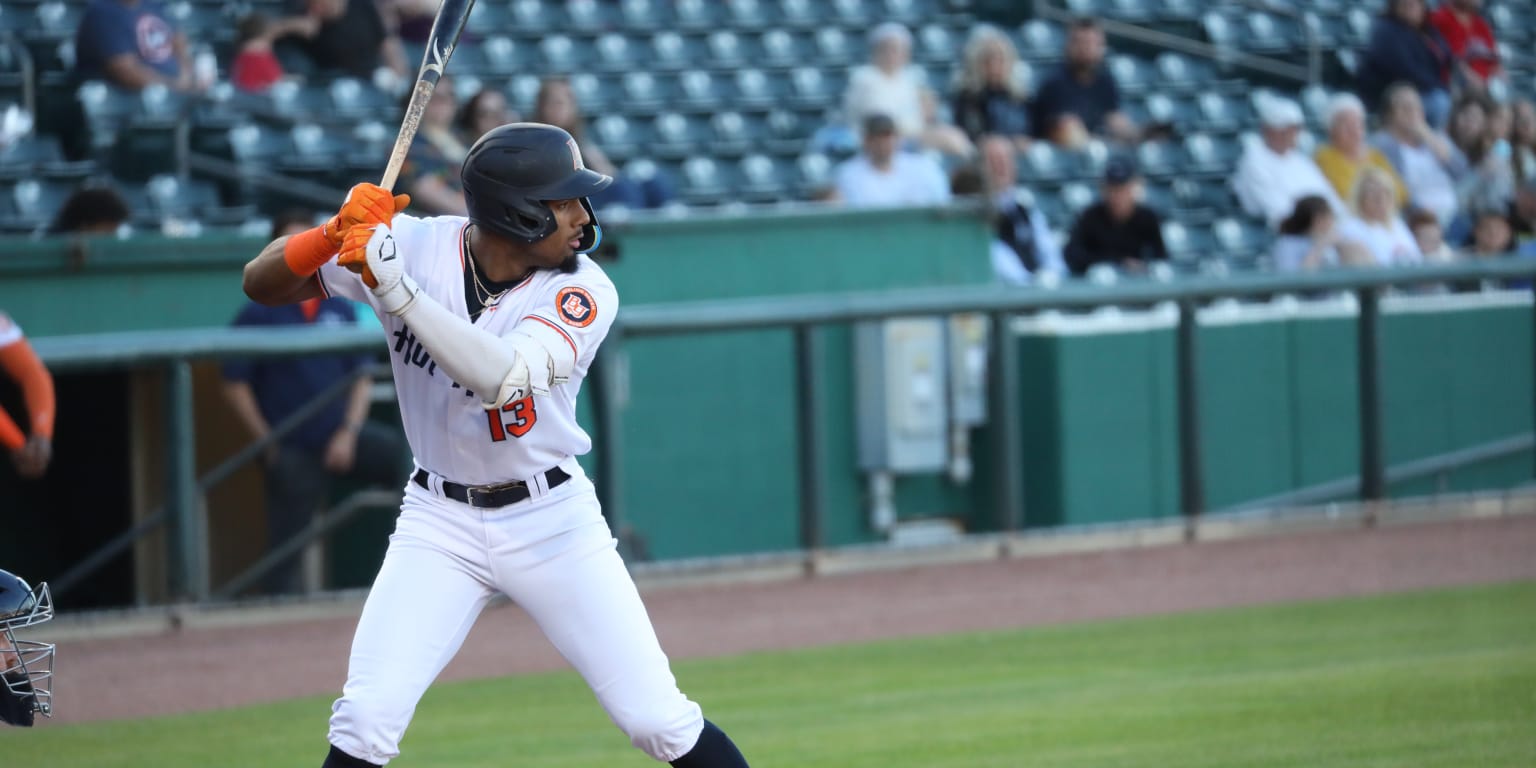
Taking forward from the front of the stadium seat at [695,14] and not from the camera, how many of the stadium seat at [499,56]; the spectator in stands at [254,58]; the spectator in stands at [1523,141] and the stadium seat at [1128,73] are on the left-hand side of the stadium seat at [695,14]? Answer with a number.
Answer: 2

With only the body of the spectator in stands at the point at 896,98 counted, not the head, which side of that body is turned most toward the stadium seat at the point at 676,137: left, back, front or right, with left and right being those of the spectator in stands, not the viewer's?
right

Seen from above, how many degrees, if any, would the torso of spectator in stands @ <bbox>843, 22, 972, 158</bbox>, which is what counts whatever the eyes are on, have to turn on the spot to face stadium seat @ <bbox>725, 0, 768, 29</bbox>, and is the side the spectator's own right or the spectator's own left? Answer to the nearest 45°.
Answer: approximately 135° to the spectator's own right

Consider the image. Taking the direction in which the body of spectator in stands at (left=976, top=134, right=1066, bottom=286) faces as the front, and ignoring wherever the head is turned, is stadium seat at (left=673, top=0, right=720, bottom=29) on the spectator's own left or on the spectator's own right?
on the spectator's own right

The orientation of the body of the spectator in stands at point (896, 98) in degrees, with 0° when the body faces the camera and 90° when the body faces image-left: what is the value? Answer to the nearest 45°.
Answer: approximately 0°

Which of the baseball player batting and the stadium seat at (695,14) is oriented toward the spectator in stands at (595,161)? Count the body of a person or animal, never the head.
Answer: the stadium seat

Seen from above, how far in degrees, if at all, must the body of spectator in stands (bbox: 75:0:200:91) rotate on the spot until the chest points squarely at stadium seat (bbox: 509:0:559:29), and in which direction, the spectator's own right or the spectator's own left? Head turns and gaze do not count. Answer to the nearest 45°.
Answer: approximately 90° to the spectator's own left

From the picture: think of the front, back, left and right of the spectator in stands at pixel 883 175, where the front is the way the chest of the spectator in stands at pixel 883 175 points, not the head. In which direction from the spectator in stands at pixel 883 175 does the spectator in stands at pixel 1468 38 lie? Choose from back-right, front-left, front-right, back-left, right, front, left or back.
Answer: back-left

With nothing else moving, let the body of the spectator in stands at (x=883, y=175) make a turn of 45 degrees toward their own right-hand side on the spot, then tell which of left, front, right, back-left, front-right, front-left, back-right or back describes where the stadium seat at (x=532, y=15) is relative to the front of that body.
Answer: right

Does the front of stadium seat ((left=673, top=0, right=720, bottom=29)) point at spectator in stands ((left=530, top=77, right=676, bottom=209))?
yes

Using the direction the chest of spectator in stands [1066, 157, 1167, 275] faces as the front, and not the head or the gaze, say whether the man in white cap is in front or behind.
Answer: behind
